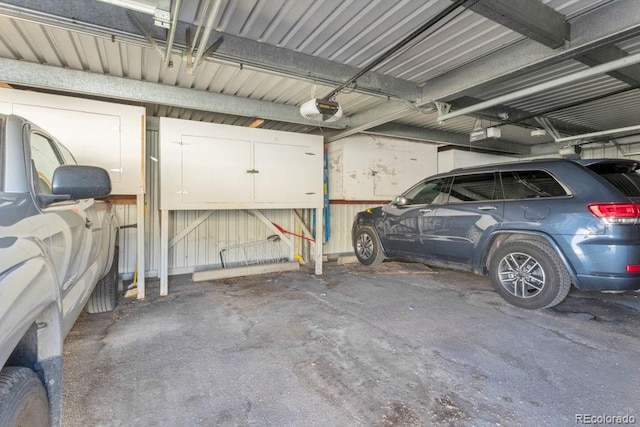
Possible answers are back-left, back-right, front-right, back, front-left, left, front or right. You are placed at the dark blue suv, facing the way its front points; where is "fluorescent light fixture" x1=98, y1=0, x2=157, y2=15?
left

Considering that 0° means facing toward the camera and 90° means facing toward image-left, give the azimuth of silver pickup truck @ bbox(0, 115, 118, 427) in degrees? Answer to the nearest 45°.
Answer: approximately 45°

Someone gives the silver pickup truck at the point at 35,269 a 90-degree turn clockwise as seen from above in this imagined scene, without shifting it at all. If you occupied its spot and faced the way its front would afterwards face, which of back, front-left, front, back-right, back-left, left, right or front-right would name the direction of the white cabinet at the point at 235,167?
right

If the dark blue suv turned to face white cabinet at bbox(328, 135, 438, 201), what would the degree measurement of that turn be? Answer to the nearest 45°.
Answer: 0° — it already faces it

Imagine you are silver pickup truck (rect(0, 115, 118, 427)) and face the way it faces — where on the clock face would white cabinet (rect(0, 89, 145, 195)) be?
The white cabinet is roughly at 5 o'clock from the silver pickup truck.

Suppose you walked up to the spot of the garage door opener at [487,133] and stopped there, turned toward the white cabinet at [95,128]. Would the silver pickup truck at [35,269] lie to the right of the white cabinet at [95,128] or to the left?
left

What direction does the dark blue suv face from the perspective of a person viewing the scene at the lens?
facing away from the viewer and to the left of the viewer

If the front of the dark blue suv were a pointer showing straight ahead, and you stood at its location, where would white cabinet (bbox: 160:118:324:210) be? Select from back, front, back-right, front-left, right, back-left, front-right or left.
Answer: front-left
